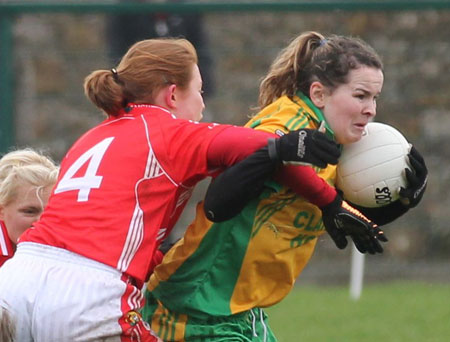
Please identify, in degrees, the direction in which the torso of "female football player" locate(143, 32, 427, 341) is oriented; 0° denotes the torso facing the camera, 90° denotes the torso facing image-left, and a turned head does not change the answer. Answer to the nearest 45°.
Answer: approximately 315°

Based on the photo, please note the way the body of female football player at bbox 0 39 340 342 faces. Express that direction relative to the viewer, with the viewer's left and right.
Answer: facing away from the viewer and to the right of the viewer

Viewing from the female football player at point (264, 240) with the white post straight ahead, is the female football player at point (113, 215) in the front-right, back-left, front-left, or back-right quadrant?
back-left

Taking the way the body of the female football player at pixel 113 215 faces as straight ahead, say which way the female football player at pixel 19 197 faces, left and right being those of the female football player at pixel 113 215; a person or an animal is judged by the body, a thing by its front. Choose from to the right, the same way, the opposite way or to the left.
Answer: to the right

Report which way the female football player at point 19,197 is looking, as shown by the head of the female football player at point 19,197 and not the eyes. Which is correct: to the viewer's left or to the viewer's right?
to the viewer's right

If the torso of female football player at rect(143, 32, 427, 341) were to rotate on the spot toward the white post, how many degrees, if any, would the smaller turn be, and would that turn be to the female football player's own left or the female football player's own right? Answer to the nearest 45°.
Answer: approximately 135° to the female football player's own left

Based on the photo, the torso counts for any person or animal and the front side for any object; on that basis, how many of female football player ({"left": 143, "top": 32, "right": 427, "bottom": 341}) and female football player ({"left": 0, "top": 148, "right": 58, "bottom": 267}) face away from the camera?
0

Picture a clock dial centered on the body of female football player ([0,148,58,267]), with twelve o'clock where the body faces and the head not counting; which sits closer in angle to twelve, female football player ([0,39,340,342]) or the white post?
the female football player

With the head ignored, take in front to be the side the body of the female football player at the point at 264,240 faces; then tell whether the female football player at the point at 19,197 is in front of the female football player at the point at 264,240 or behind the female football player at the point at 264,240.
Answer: behind

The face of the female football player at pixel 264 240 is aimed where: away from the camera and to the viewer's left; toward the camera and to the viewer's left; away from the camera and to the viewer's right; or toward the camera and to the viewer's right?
toward the camera and to the viewer's right
